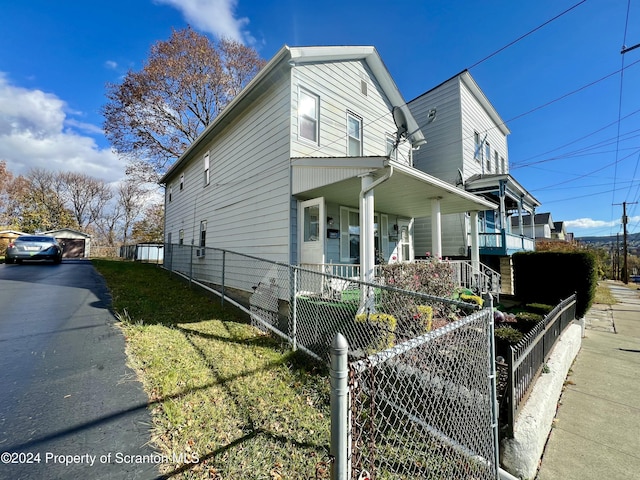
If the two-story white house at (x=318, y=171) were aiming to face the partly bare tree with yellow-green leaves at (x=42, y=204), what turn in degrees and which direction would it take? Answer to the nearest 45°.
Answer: approximately 180°

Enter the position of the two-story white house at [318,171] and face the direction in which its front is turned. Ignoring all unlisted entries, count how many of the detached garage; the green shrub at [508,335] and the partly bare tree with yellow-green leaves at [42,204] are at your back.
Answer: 2

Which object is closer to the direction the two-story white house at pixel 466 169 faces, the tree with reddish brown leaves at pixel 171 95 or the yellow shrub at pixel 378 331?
the yellow shrub

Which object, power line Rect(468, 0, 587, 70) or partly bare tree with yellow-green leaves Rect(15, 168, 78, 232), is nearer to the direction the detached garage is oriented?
the power line

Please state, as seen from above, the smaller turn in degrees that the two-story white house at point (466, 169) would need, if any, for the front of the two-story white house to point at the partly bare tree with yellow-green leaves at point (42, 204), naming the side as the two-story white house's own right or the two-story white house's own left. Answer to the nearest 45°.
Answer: approximately 135° to the two-story white house's own right

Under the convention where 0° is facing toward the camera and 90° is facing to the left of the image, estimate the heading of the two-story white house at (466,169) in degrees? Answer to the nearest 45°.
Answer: approximately 315°

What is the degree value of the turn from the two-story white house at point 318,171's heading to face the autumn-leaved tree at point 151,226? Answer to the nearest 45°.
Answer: approximately 180°

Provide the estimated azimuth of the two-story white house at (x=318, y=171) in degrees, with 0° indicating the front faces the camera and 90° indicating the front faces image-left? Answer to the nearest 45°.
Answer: approximately 315°

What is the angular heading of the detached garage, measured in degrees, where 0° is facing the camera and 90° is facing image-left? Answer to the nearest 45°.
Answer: approximately 0°

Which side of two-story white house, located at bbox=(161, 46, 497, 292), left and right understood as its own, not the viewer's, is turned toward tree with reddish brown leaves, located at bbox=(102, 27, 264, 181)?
back
